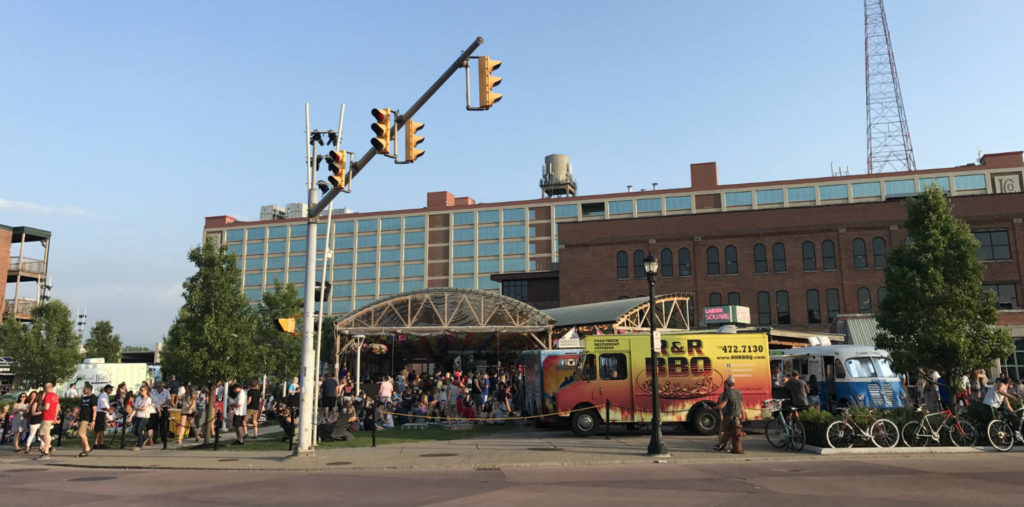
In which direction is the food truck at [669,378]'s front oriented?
to the viewer's left

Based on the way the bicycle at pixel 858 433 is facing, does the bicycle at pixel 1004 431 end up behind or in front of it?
behind

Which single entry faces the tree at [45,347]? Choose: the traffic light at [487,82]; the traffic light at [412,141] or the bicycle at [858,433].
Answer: the bicycle

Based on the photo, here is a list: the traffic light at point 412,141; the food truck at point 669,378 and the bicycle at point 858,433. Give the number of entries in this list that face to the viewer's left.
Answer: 2

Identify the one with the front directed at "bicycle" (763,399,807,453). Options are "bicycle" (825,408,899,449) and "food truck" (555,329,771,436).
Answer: "bicycle" (825,408,899,449)

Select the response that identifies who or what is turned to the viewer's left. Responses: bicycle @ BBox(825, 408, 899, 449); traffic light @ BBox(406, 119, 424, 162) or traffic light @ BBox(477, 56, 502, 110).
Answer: the bicycle

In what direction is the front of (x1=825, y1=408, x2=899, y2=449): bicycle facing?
to the viewer's left

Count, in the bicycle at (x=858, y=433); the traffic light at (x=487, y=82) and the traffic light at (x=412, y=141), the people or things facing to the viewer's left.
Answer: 1

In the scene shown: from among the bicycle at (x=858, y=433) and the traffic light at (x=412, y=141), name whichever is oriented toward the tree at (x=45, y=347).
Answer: the bicycle

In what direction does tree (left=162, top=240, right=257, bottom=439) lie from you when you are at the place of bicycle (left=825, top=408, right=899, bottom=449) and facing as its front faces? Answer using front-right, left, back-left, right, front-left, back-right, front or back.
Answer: front

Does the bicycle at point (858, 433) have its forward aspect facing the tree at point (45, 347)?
yes

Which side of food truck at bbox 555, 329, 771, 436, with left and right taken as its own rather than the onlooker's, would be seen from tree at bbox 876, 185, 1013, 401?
back

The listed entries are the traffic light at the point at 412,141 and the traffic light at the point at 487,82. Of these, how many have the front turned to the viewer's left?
0

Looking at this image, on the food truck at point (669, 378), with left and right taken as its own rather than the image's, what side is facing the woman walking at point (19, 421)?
front
